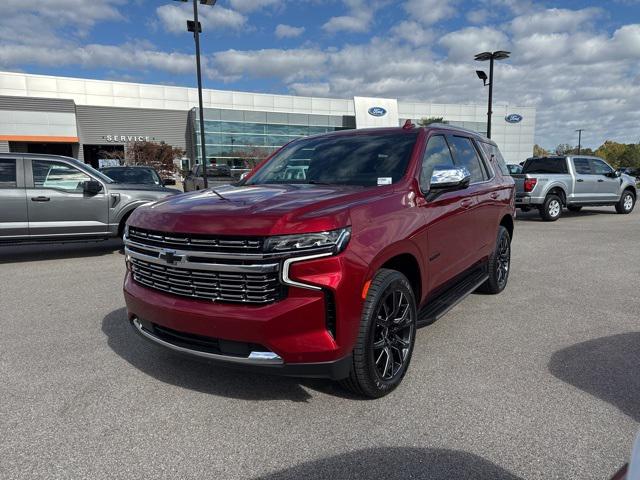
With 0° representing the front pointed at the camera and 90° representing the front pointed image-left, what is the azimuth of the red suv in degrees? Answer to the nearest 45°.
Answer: approximately 45°

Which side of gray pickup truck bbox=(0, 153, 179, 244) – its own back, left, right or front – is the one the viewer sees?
right

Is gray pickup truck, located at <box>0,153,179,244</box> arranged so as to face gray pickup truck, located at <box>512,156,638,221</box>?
yes

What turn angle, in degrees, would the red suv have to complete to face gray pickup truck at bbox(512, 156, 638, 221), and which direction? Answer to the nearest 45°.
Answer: approximately 180°

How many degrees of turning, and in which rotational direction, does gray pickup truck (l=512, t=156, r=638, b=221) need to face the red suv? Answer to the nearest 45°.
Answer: approximately 135° to its right

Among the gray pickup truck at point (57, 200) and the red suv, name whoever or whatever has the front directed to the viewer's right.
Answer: the gray pickup truck

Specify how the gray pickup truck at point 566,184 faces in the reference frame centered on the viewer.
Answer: facing away from the viewer and to the right of the viewer

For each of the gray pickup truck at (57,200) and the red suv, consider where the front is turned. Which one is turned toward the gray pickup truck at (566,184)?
the gray pickup truck at (57,200)

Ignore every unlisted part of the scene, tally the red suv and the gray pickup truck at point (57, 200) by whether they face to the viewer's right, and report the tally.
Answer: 1

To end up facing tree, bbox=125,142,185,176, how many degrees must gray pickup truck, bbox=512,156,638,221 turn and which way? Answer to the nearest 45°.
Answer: approximately 90° to its left

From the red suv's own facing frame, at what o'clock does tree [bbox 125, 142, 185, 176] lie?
The tree is roughly at 4 o'clock from the red suv.

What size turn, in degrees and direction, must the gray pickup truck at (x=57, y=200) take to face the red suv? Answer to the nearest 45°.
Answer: approximately 90° to its right

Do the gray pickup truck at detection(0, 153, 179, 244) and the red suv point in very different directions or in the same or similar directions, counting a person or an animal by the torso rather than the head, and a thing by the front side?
very different directions
